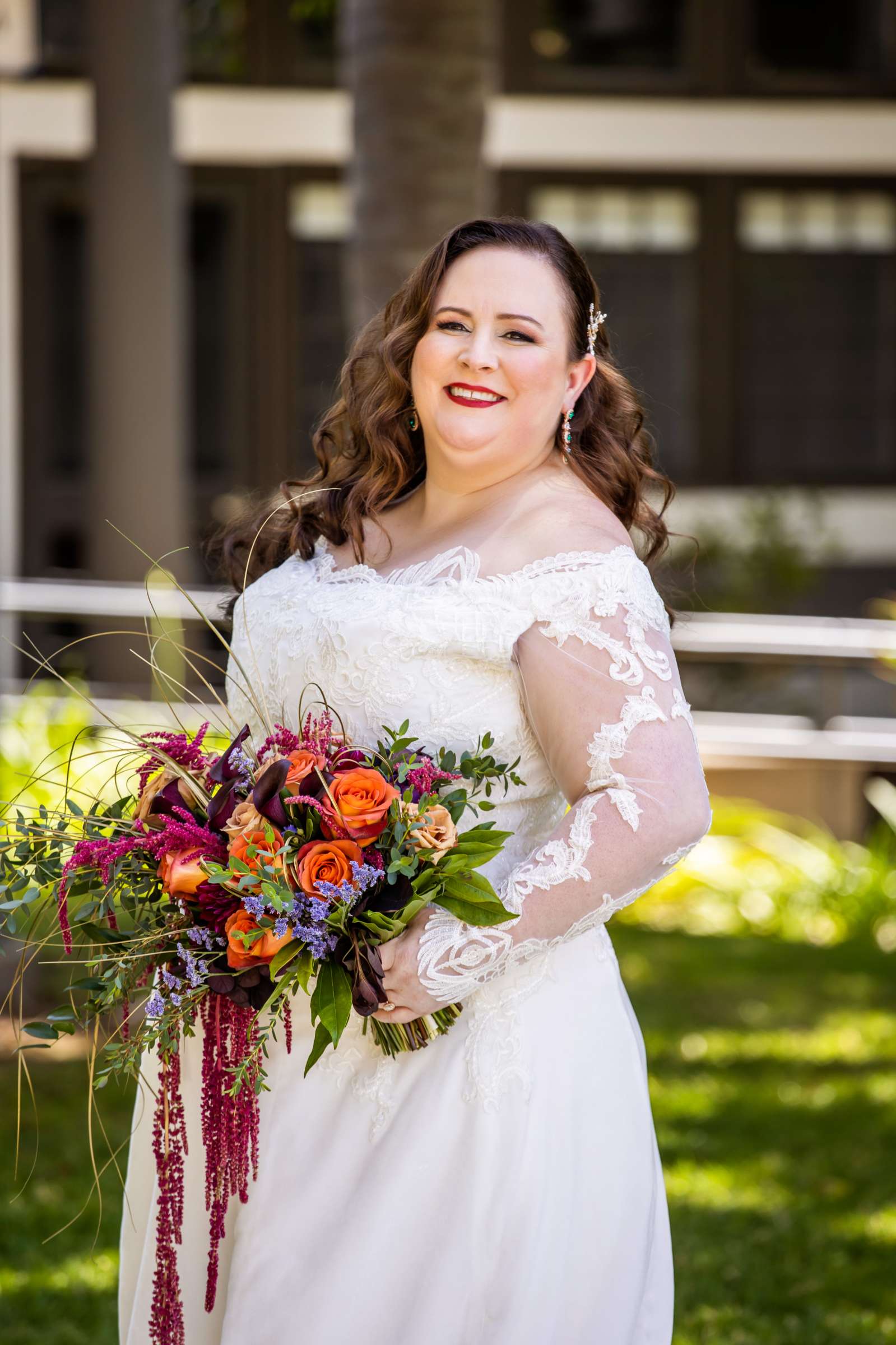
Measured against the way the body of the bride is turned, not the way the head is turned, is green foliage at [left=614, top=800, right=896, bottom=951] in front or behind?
behind

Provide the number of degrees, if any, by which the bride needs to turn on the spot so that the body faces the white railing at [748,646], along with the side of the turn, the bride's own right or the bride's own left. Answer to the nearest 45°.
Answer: approximately 135° to the bride's own right

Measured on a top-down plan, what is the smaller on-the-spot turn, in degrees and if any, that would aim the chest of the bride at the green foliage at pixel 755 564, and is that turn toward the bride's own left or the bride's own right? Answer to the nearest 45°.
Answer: approximately 135° to the bride's own right

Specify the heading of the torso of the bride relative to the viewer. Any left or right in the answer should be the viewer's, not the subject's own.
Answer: facing the viewer and to the left of the viewer

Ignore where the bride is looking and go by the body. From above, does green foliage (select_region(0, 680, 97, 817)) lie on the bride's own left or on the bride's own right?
on the bride's own right
